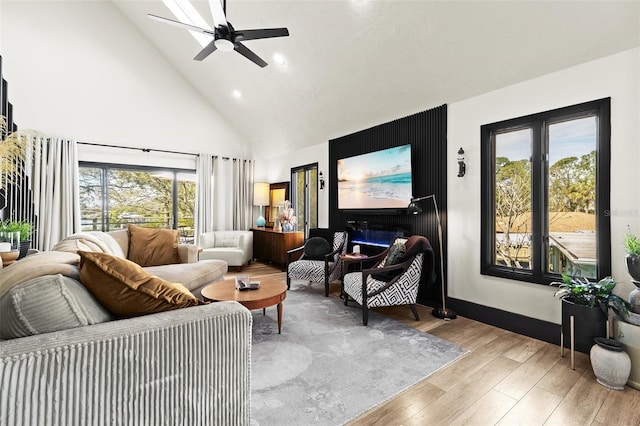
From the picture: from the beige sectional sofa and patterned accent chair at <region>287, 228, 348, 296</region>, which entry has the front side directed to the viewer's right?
the beige sectional sofa

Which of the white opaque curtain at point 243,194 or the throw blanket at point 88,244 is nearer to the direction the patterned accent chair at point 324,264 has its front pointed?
the throw blanket

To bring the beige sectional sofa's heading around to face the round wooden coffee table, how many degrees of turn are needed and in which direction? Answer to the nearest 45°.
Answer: approximately 45° to its left

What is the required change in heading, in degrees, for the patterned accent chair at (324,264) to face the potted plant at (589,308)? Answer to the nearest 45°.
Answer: approximately 90° to its left

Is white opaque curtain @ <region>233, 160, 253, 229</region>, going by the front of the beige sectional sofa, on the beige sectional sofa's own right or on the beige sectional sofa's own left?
on the beige sectional sofa's own left

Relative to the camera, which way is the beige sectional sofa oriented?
to the viewer's right

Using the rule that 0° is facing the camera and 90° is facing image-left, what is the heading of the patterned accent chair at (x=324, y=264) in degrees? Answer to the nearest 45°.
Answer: approximately 45°

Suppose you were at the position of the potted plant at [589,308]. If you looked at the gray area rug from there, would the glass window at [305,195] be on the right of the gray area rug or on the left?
right

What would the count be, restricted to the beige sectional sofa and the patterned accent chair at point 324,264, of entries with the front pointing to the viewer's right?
1

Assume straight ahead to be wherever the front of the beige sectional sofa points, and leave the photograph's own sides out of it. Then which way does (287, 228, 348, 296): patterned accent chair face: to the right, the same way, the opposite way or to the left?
the opposite way

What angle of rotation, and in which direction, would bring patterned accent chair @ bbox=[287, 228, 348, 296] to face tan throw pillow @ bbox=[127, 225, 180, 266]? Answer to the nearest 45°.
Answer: approximately 45° to its right

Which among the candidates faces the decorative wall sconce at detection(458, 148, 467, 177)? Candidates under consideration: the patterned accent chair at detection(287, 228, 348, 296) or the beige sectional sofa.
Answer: the beige sectional sofa
